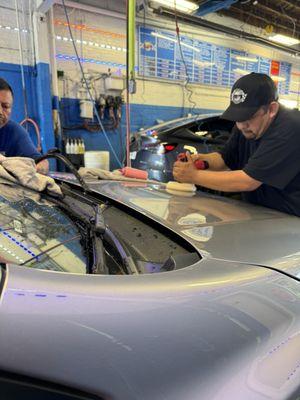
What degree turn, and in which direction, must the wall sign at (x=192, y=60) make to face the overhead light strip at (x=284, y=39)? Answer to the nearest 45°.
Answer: approximately 90° to its left

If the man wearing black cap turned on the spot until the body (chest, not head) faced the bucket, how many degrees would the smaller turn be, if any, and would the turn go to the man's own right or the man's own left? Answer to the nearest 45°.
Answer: approximately 90° to the man's own right

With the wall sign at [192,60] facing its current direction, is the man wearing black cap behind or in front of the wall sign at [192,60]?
in front

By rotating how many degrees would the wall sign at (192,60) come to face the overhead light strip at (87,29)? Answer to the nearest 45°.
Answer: approximately 90° to its right

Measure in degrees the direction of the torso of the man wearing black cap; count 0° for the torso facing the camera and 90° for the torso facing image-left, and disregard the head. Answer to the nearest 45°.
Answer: approximately 45°

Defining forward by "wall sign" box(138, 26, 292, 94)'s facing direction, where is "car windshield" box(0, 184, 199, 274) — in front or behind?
in front

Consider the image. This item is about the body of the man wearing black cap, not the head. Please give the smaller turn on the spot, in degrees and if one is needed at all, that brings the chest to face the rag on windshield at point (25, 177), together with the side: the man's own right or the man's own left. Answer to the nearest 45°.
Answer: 0° — they already face it

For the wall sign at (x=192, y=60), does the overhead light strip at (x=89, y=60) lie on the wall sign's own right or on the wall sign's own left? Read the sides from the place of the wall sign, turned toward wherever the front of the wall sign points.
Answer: on the wall sign's own right

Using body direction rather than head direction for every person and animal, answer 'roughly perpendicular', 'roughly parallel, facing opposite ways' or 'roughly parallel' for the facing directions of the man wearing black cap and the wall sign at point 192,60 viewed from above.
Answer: roughly perpendicular

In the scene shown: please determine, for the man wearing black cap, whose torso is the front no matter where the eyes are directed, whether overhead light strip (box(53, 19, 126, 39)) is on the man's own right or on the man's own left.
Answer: on the man's own right

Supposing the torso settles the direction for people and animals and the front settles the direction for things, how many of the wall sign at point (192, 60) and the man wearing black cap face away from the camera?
0
